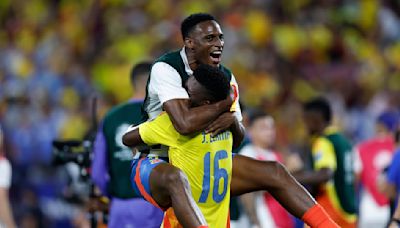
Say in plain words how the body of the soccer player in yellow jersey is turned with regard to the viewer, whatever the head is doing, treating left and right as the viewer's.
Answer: facing away from the viewer and to the left of the viewer

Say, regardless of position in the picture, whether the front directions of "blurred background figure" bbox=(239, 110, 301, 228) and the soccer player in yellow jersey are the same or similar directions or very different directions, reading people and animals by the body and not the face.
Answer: very different directions

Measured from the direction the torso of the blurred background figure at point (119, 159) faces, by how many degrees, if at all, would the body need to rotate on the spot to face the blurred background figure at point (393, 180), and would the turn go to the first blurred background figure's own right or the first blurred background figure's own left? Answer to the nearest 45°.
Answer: approximately 90° to the first blurred background figure's own right

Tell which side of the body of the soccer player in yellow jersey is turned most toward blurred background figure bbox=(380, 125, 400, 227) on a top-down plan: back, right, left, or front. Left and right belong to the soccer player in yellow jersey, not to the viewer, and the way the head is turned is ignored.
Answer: right

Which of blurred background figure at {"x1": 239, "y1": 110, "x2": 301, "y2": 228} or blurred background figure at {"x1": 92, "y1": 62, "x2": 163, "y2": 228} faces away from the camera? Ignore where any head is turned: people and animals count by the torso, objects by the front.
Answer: blurred background figure at {"x1": 92, "y1": 62, "x2": 163, "y2": 228}

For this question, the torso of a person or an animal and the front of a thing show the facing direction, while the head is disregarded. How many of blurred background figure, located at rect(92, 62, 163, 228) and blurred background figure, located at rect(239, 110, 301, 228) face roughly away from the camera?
1

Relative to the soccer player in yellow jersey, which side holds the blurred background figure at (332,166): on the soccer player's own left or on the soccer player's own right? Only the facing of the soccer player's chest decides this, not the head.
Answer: on the soccer player's own right

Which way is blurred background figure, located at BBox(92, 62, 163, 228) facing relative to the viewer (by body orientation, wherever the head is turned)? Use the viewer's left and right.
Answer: facing away from the viewer
